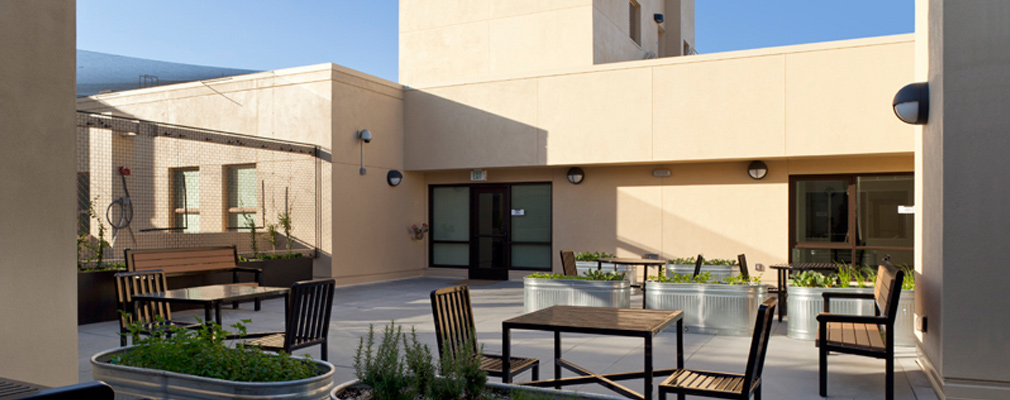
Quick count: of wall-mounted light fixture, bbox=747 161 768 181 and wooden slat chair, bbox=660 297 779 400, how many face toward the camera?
1

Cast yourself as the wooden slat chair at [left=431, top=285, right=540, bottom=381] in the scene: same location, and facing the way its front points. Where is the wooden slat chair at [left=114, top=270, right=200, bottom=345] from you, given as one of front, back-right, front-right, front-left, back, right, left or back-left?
back

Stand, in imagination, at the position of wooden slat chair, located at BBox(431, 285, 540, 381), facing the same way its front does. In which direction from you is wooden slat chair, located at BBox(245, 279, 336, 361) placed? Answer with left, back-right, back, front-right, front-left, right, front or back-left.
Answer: back

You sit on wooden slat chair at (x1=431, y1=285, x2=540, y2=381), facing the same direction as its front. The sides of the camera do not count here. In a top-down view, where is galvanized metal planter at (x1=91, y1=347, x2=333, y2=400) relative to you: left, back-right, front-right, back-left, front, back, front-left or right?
right

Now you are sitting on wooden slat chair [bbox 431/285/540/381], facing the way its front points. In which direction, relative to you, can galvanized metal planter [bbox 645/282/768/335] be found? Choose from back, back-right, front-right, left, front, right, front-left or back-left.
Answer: left

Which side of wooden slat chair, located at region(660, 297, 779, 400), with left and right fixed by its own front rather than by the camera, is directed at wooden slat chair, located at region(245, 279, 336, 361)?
front

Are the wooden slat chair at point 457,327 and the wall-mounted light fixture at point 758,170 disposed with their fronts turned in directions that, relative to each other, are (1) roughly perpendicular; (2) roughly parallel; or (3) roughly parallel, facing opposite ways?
roughly perpendicular

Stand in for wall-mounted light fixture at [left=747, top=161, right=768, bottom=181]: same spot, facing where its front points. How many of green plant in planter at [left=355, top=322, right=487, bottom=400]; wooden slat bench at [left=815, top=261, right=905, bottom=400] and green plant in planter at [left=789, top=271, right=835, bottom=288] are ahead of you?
3

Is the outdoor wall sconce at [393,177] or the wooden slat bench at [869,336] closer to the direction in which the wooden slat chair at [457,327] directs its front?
the wooden slat bench

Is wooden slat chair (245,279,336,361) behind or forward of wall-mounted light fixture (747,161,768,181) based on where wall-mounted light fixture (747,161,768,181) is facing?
forward

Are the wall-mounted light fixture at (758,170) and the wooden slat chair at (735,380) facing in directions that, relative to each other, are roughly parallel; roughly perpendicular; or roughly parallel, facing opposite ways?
roughly perpendicular

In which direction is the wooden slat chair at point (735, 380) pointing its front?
to the viewer's left

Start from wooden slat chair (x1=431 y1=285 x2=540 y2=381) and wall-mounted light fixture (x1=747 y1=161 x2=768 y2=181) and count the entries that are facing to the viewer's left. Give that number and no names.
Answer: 0

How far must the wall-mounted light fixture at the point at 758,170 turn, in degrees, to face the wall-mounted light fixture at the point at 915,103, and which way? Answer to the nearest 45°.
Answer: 0° — it already faces it

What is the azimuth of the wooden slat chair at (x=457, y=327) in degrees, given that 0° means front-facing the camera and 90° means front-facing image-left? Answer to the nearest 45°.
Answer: approximately 315°

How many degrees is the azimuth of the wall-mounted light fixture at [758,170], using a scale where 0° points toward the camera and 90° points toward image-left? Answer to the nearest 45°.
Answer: approximately 0°

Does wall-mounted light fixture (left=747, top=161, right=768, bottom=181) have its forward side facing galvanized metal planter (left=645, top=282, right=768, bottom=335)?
yes
